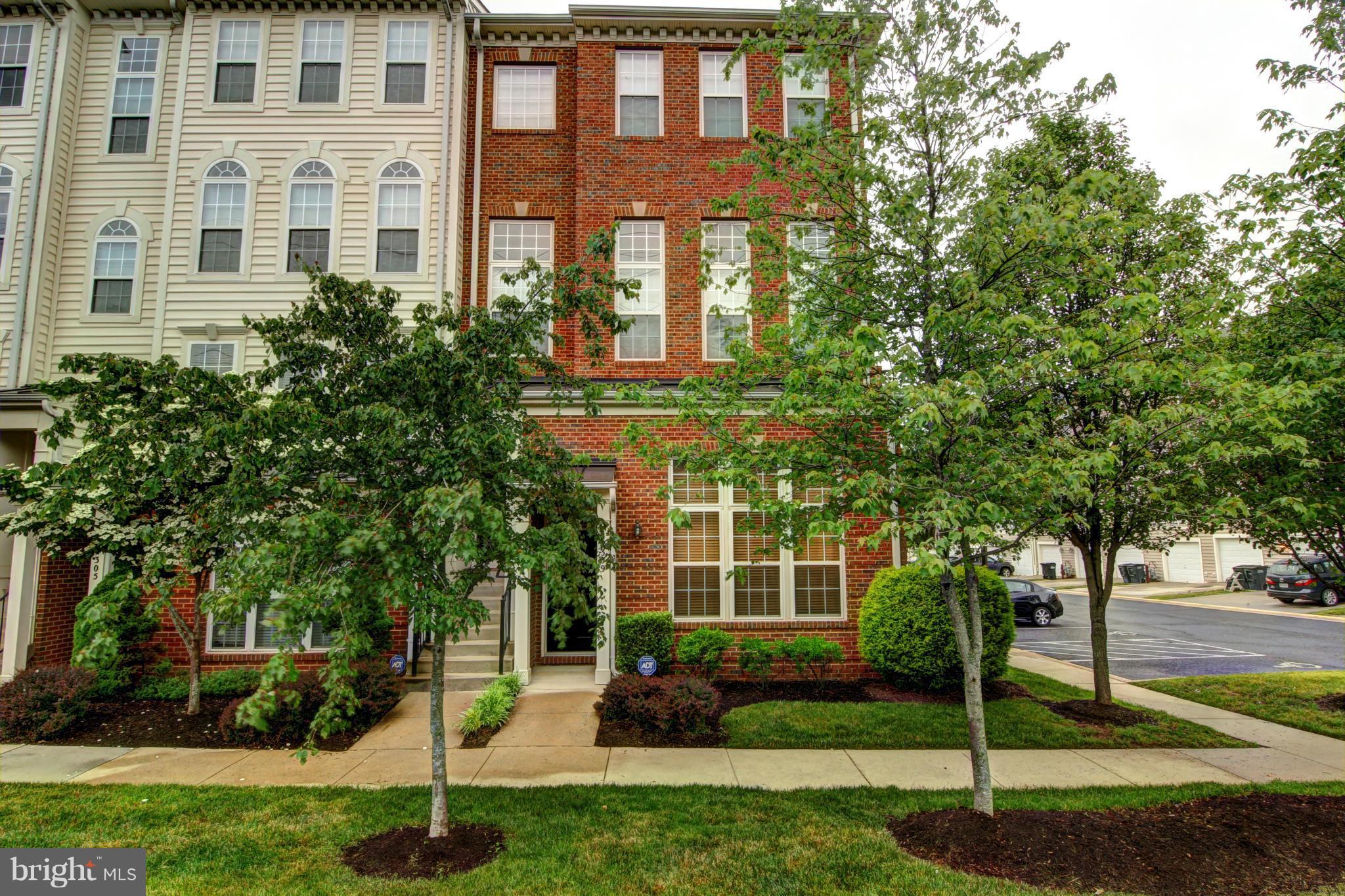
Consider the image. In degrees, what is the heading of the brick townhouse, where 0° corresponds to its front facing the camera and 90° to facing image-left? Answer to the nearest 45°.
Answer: approximately 0°

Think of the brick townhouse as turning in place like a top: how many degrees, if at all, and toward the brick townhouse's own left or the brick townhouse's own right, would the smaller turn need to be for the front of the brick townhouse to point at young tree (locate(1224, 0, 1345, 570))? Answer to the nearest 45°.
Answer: approximately 45° to the brick townhouse's own left

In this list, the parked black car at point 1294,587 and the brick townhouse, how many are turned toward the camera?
1

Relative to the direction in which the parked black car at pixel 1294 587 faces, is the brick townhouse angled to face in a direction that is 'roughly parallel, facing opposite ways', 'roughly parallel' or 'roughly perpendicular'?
roughly perpendicular

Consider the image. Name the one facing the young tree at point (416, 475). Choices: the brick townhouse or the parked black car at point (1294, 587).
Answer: the brick townhouse

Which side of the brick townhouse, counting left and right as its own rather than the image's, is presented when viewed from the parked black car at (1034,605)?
left

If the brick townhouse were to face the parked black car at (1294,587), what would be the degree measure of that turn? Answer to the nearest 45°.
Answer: approximately 90° to its left

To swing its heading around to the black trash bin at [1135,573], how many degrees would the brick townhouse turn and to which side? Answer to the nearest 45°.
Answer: approximately 135° to its left

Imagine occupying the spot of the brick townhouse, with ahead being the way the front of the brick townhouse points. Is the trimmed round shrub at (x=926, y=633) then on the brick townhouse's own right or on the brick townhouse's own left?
on the brick townhouse's own left
